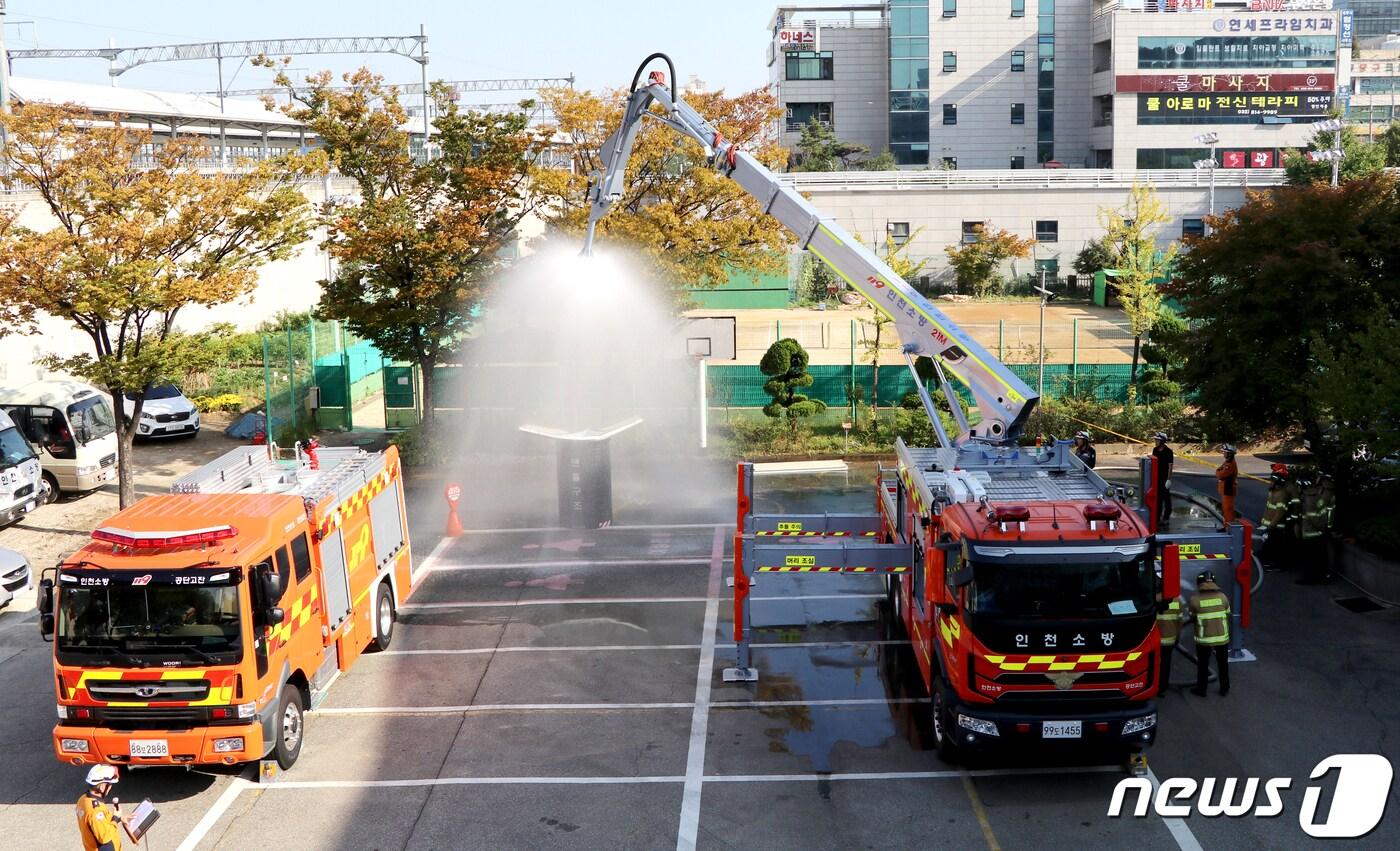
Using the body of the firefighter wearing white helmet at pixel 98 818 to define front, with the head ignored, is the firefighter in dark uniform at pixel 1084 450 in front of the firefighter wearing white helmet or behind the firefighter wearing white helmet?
in front

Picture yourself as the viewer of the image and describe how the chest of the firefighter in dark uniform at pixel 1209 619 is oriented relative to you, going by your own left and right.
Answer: facing away from the viewer

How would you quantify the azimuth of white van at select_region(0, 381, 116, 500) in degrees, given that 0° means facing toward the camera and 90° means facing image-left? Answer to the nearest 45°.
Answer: approximately 315°

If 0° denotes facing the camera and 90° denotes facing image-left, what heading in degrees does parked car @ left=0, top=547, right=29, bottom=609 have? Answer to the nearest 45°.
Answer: approximately 315°

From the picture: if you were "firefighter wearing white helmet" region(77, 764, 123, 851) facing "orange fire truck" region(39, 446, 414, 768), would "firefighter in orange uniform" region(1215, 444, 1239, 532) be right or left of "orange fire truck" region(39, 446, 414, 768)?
right

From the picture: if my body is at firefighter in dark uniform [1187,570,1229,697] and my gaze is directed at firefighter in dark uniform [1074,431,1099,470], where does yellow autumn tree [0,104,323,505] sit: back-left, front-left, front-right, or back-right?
front-left

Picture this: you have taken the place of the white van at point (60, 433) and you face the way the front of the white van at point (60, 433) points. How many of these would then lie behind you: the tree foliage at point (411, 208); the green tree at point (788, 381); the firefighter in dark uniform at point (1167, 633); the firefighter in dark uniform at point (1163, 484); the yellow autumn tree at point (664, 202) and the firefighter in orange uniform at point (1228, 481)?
0

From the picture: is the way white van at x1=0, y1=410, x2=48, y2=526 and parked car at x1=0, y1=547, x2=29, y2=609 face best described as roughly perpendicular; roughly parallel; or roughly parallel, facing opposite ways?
roughly parallel

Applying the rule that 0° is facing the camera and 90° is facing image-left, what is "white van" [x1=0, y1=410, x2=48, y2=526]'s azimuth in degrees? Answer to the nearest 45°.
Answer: approximately 315°

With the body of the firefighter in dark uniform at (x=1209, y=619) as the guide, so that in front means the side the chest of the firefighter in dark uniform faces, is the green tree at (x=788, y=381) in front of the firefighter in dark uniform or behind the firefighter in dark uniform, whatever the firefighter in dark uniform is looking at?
in front

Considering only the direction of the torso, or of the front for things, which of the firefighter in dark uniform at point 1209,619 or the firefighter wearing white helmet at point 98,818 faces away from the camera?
the firefighter in dark uniform

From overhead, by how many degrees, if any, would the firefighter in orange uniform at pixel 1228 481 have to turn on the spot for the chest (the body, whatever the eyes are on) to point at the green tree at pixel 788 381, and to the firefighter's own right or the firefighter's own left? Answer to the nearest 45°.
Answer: approximately 45° to the firefighter's own right

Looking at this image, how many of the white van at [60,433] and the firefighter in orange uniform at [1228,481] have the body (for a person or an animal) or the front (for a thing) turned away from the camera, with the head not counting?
0

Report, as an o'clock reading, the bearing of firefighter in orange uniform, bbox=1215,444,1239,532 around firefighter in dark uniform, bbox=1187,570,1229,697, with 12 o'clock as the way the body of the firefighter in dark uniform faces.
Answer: The firefighter in orange uniform is roughly at 12 o'clock from the firefighter in dark uniform.

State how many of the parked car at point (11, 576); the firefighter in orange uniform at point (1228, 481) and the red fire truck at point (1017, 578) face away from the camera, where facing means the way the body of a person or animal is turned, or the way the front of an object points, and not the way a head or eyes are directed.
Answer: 0

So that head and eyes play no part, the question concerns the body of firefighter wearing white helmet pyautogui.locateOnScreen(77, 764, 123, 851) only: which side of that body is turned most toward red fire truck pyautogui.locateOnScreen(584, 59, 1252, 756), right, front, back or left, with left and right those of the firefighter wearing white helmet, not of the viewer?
front
